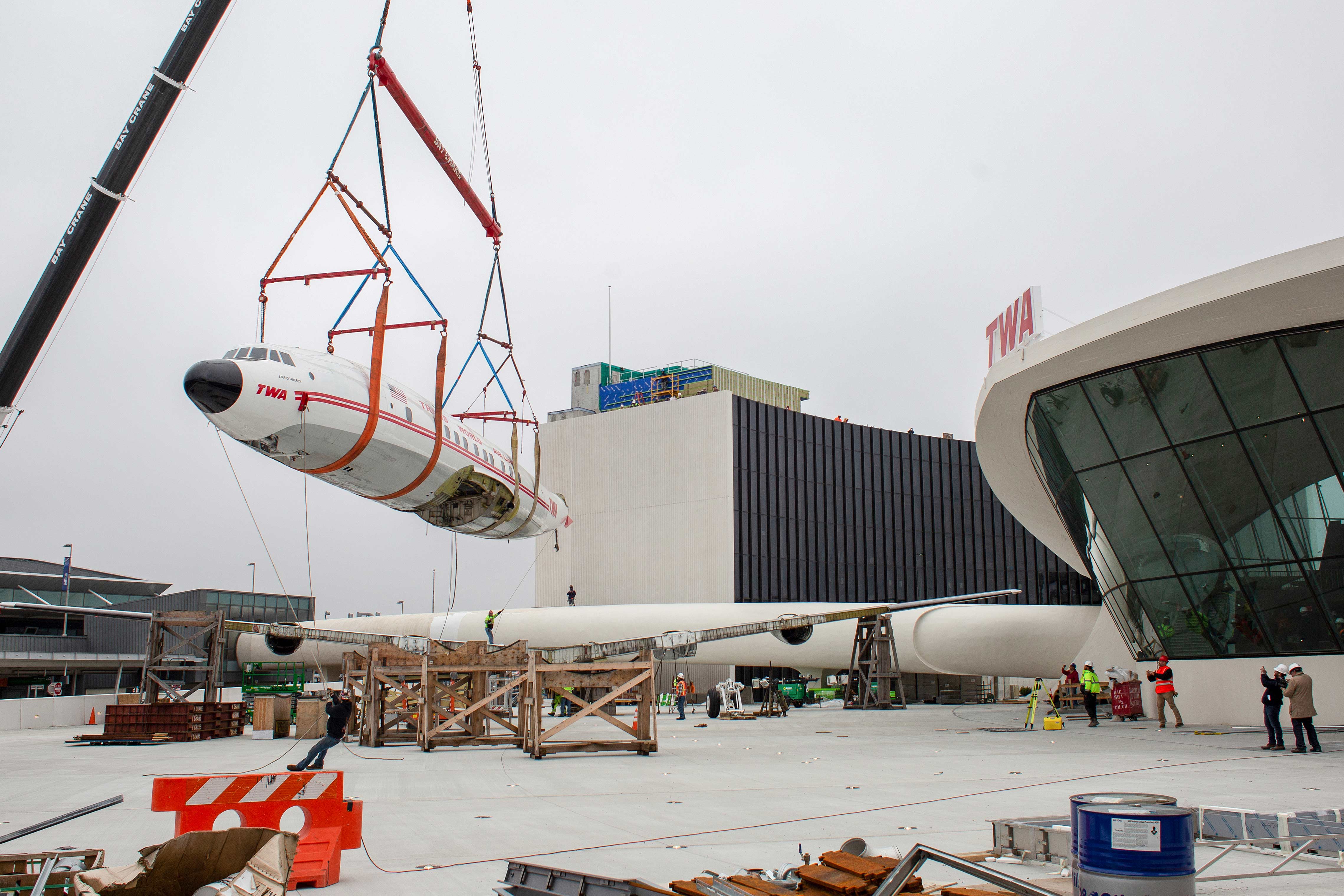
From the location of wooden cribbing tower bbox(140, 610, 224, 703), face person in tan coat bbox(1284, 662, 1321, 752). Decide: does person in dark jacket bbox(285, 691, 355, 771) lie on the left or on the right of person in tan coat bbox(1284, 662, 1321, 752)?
right

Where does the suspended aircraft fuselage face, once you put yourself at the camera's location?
facing the viewer and to the left of the viewer

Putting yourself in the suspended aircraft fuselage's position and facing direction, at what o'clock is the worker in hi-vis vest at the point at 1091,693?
The worker in hi-vis vest is roughly at 7 o'clock from the suspended aircraft fuselage.

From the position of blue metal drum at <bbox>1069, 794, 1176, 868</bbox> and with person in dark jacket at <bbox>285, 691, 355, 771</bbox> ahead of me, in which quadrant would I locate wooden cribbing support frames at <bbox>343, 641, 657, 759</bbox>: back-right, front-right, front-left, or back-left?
front-right

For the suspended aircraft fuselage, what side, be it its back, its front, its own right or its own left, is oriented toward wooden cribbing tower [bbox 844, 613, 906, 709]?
back

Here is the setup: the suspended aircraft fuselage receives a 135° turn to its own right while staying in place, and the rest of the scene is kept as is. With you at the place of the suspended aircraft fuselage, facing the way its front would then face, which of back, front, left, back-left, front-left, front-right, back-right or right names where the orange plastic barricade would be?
back

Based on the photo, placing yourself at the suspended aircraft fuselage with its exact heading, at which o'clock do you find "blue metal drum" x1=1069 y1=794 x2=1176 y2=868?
The blue metal drum is roughly at 10 o'clock from the suspended aircraft fuselage.

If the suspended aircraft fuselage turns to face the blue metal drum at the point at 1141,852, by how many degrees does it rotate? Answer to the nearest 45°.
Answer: approximately 45° to its left

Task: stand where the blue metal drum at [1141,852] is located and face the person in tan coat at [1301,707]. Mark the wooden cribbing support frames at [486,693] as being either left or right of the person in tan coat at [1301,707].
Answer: left

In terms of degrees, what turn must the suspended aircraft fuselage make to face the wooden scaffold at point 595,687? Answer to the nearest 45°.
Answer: approximately 135° to its left

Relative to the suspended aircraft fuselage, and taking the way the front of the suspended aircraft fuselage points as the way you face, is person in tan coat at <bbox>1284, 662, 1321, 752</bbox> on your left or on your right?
on your left

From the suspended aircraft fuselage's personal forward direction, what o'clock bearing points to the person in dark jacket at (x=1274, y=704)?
The person in dark jacket is roughly at 8 o'clock from the suspended aircraft fuselage.
